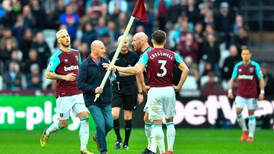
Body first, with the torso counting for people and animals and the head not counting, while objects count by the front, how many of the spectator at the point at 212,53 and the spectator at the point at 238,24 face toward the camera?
2

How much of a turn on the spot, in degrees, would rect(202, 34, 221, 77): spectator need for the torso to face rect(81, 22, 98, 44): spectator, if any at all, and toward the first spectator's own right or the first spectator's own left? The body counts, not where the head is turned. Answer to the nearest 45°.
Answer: approximately 90° to the first spectator's own right

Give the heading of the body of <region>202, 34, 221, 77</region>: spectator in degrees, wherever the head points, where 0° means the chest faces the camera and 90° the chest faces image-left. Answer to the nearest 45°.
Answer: approximately 0°

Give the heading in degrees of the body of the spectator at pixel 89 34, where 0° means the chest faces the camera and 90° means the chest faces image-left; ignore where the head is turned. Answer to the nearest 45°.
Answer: approximately 0°

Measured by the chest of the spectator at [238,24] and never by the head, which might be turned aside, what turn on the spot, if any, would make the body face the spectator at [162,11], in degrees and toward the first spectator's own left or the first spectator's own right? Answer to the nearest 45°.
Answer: approximately 90° to the first spectator's own right

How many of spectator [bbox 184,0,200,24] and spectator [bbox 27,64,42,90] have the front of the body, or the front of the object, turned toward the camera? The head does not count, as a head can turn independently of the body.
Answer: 2

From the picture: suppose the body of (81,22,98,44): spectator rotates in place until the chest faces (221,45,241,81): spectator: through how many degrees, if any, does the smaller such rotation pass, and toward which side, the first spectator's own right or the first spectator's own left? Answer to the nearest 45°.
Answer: approximately 90° to the first spectator's own left
